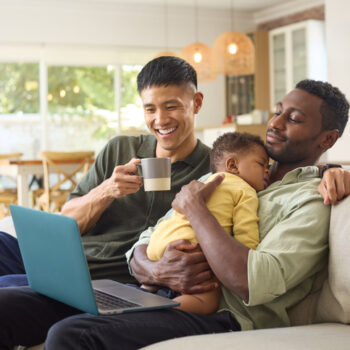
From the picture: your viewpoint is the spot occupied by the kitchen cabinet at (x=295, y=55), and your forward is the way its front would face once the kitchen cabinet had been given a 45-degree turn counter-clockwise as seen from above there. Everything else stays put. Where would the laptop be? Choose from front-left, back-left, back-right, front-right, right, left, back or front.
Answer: front

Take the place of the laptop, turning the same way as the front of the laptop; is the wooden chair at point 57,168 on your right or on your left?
on your left

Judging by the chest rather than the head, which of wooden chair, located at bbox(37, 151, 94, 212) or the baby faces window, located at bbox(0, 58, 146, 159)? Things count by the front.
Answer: the wooden chair

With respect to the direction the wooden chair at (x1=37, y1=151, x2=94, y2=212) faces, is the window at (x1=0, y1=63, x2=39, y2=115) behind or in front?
in front

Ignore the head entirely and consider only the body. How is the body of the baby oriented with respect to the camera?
to the viewer's right

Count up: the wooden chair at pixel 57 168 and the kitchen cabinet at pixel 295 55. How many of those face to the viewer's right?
0

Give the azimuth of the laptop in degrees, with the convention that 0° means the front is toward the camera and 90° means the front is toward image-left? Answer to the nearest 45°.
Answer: approximately 225°

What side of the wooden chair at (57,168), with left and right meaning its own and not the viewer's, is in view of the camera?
back

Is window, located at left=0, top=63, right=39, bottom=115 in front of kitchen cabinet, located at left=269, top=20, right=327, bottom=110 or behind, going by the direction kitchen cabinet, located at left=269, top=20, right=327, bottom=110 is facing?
in front

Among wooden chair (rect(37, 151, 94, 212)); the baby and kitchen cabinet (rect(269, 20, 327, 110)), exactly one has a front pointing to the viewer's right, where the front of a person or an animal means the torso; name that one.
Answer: the baby

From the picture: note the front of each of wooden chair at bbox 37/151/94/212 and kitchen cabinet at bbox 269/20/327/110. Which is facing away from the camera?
the wooden chair
